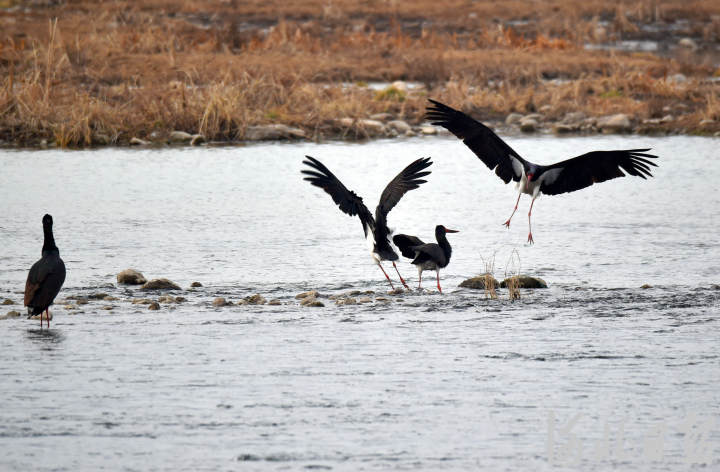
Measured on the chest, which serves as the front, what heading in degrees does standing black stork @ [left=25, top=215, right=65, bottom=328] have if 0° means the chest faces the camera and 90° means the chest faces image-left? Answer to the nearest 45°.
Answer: approximately 225°

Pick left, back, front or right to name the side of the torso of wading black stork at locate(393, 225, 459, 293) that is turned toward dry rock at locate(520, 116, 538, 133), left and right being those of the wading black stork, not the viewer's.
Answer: left

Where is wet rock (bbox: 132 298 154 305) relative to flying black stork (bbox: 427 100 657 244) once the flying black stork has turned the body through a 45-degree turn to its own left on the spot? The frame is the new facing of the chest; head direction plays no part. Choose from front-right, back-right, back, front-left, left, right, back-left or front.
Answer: right

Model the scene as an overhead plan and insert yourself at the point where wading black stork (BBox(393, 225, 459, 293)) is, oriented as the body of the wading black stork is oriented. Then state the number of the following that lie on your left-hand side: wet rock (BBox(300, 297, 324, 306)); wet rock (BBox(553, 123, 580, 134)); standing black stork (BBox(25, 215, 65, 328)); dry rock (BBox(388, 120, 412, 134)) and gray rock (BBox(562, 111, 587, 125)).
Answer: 3

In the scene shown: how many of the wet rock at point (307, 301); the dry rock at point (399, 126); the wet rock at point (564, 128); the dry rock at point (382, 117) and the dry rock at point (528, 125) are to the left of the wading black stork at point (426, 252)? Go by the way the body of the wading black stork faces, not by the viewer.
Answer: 4

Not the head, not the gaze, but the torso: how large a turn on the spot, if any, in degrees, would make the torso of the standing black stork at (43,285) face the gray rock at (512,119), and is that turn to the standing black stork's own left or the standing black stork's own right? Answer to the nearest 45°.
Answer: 0° — it already faces it

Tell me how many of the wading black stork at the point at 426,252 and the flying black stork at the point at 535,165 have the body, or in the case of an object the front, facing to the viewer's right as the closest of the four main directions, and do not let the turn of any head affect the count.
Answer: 1

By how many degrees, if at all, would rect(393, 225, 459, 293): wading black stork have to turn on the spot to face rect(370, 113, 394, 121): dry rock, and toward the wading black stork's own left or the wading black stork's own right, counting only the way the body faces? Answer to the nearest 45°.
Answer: approximately 90° to the wading black stork's own left

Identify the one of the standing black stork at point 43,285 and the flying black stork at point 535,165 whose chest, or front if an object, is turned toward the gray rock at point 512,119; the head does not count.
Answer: the standing black stork

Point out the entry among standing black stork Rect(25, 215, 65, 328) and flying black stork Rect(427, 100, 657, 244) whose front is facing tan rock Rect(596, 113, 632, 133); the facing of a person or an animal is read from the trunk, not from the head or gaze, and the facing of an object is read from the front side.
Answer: the standing black stork

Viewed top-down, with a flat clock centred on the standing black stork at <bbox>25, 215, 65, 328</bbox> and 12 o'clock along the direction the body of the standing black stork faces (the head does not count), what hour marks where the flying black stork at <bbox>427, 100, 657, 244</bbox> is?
The flying black stork is roughly at 1 o'clock from the standing black stork.

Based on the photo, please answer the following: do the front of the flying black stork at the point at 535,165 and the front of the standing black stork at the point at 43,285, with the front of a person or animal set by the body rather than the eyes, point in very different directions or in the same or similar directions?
very different directions

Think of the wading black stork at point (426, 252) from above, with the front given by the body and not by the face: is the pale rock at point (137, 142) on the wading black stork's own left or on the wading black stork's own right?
on the wading black stork's own left

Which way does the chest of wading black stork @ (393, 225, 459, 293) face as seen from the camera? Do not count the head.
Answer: to the viewer's right

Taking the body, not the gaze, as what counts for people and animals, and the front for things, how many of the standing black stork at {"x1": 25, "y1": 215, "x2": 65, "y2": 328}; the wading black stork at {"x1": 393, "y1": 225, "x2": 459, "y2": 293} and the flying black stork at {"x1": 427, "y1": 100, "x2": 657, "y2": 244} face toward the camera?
1

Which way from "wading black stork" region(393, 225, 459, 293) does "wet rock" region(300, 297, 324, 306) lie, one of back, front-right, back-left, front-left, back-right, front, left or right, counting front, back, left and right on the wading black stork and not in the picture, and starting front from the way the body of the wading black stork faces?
back-right
